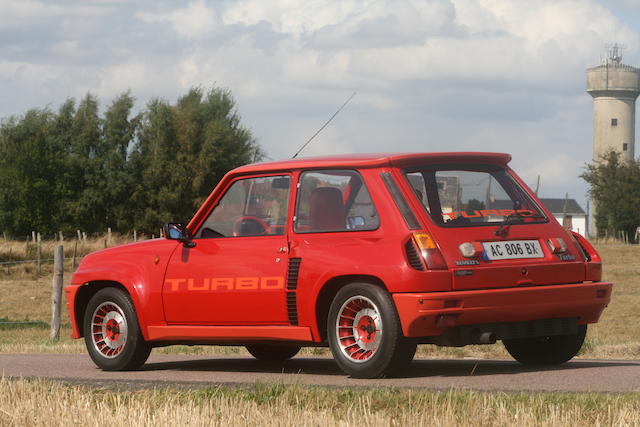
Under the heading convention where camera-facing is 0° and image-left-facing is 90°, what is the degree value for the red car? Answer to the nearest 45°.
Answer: approximately 135°

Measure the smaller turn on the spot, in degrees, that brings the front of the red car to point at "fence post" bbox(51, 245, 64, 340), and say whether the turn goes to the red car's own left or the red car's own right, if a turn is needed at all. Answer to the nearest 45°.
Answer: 0° — it already faces it
